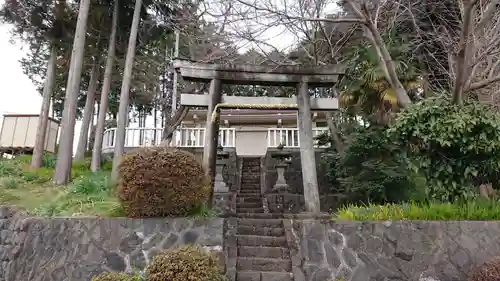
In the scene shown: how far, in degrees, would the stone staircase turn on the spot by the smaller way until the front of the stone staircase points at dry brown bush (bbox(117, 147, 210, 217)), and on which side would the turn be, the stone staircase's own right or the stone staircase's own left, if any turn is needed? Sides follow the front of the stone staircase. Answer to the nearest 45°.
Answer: approximately 90° to the stone staircase's own right

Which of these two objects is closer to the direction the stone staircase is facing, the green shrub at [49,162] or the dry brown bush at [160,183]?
the dry brown bush

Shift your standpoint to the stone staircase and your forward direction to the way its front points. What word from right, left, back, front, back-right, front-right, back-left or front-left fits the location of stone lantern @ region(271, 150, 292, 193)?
back

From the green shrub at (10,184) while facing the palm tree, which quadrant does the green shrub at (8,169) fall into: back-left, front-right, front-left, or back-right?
back-left

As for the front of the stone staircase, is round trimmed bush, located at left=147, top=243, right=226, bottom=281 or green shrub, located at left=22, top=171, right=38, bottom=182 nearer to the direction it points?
the round trimmed bush

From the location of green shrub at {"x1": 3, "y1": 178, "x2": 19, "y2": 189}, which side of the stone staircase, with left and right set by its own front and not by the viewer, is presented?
right

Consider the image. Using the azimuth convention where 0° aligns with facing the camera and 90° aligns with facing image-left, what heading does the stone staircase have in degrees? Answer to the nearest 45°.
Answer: approximately 0°

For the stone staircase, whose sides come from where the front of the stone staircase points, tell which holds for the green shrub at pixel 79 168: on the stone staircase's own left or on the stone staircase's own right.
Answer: on the stone staircase's own right
